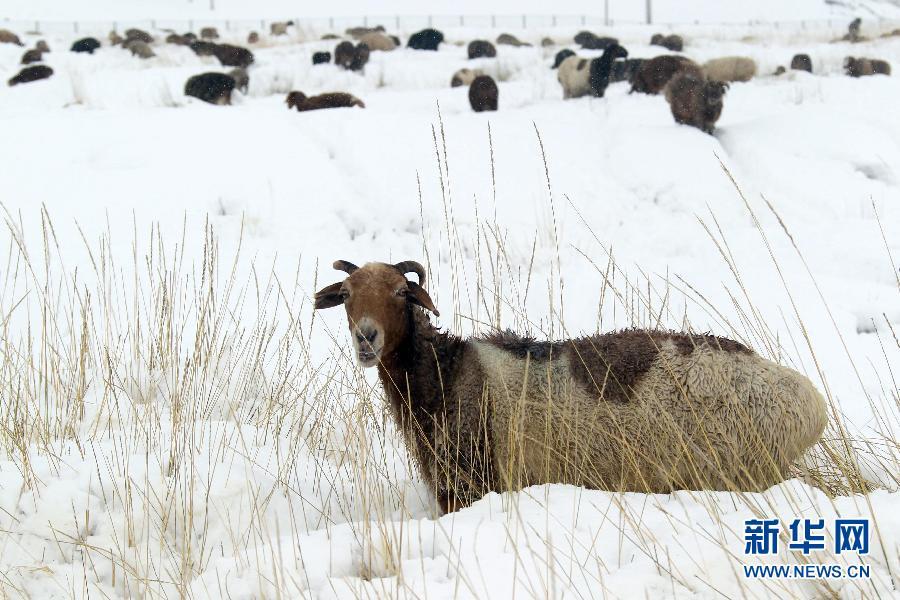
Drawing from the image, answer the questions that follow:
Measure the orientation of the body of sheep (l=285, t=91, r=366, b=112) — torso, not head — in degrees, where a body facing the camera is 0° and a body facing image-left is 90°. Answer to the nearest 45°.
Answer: approximately 90°

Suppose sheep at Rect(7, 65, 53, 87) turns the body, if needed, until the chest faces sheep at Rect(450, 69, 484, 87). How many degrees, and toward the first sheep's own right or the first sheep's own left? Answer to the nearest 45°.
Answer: approximately 180°

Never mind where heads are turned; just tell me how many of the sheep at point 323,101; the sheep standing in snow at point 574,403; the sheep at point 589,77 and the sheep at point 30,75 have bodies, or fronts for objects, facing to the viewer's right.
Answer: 1

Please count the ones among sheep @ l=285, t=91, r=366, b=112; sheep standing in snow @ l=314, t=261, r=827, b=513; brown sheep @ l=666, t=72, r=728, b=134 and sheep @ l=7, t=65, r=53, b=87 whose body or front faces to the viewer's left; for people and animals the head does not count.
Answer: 3

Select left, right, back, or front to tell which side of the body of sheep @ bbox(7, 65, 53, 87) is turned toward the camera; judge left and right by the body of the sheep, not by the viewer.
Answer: left

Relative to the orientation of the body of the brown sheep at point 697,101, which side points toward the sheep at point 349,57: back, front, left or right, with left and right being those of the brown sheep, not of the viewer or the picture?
back

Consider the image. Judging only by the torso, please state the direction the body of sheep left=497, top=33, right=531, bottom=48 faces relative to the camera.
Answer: to the viewer's right

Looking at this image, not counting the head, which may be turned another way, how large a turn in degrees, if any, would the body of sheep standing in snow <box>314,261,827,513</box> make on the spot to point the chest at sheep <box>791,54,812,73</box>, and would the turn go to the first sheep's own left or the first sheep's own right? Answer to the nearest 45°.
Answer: approximately 90° to the first sheep's own right

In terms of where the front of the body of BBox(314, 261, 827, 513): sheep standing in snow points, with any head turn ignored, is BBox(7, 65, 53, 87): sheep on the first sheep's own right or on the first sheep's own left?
on the first sheep's own right

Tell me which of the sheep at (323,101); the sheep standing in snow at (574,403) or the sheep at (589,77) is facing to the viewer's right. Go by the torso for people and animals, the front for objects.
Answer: the sheep at (589,77)

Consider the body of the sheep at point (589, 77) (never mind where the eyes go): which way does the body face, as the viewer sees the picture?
to the viewer's right

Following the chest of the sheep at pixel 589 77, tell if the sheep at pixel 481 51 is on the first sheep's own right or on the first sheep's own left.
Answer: on the first sheep's own left

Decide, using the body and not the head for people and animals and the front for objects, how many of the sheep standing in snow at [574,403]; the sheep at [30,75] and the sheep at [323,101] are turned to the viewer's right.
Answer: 0

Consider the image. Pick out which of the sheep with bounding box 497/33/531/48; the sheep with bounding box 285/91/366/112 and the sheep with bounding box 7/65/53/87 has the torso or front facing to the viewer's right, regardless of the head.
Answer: the sheep with bounding box 497/33/531/48

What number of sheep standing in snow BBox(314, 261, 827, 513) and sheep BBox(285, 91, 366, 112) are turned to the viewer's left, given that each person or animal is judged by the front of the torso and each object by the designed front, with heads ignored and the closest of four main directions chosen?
2

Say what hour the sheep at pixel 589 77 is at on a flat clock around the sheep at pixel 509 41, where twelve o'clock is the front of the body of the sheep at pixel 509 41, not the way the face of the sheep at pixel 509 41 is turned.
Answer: the sheep at pixel 589 77 is roughly at 3 o'clock from the sheep at pixel 509 41.
